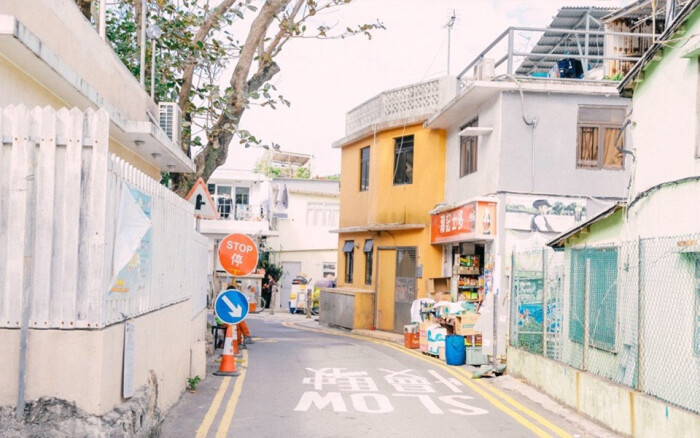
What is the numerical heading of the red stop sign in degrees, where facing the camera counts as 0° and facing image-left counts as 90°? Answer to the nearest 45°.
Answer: approximately 0°

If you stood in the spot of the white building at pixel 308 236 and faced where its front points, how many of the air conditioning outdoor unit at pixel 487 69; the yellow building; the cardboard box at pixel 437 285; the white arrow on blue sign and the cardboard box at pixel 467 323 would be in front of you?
5

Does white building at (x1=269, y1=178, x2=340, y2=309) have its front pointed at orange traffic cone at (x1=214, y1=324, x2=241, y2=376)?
yes

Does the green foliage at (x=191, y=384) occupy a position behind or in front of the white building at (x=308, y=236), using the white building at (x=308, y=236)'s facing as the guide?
in front

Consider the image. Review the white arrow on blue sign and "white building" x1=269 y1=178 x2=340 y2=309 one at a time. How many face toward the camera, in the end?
2

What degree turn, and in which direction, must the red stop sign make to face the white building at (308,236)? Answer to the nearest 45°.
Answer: approximately 180°

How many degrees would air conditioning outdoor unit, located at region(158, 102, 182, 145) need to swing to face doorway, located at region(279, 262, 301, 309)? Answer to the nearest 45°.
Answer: approximately 135° to its left

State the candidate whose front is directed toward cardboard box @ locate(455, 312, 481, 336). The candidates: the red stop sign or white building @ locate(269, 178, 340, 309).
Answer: the white building

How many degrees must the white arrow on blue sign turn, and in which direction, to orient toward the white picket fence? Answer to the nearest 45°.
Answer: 0° — it already faces it

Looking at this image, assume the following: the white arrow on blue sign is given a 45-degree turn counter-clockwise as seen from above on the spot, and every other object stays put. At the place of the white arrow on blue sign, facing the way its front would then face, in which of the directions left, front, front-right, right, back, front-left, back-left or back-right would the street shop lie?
left

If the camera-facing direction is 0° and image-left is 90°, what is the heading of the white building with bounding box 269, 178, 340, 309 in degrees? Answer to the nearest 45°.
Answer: approximately 0°

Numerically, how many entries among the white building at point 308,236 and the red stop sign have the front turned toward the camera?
2

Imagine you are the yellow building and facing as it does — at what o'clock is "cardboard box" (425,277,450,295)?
The cardboard box is roughly at 10 o'clock from the yellow building.
